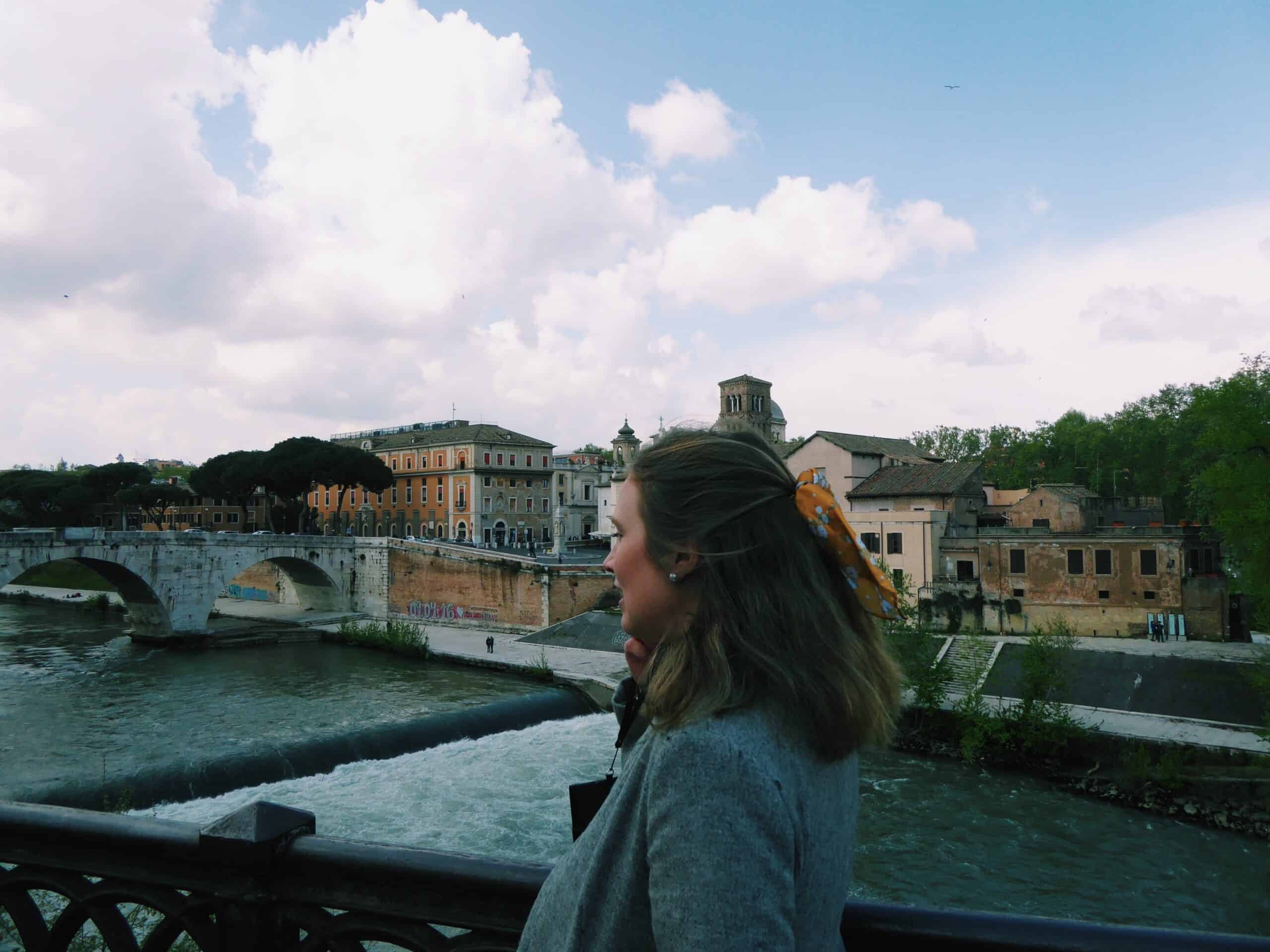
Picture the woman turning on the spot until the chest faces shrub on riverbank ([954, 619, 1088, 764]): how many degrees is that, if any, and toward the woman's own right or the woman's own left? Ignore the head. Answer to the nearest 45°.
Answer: approximately 90° to the woman's own right

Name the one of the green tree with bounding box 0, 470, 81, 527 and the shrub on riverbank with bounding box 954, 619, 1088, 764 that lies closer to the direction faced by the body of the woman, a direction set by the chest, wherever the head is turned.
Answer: the green tree

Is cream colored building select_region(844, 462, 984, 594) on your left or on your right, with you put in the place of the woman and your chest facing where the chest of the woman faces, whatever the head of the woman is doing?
on your right
